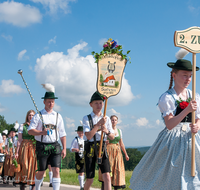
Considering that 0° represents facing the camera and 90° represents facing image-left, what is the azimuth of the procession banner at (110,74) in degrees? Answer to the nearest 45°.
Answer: approximately 0°

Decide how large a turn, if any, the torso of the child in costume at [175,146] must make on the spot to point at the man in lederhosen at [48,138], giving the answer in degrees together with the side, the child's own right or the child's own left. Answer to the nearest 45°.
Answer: approximately 180°

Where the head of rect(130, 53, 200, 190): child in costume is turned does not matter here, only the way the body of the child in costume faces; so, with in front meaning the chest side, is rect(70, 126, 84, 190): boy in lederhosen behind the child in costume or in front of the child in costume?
behind

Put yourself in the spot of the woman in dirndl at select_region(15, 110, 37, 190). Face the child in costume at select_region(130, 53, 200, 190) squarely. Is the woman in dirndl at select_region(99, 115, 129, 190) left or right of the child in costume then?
left

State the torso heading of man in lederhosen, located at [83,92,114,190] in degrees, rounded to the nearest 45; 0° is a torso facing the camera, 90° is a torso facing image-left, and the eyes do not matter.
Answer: approximately 315°

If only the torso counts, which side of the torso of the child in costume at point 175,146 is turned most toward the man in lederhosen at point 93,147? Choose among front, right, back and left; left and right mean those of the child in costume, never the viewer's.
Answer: back
